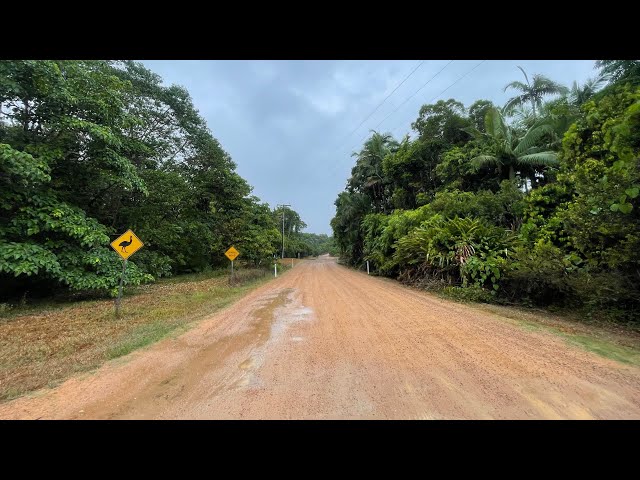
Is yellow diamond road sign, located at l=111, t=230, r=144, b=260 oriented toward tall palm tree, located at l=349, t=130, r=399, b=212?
no

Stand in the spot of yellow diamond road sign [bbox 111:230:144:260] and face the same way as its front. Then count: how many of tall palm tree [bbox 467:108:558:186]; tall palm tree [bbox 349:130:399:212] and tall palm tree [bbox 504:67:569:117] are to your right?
0

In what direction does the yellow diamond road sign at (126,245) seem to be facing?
toward the camera

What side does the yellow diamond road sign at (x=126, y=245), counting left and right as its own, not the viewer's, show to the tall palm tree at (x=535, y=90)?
left

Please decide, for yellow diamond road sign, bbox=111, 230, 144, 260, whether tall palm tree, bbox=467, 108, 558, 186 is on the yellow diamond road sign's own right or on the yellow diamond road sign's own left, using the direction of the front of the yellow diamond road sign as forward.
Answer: on the yellow diamond road sign's own left
